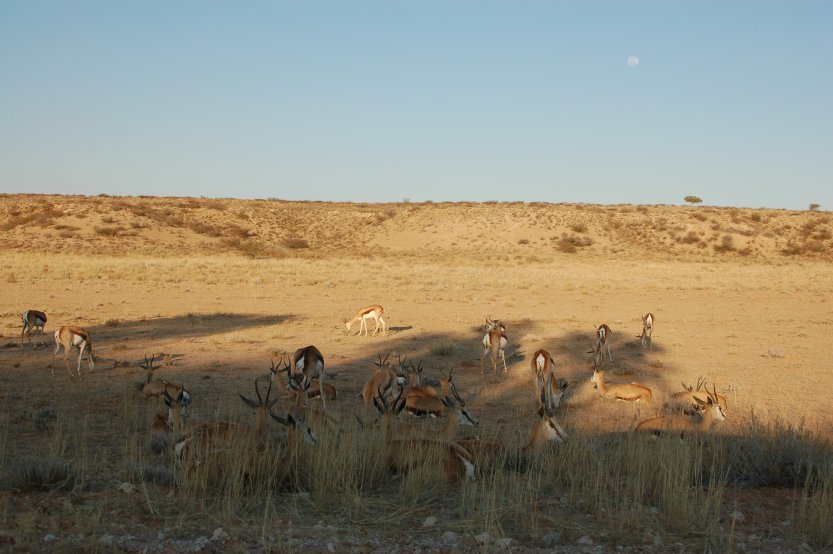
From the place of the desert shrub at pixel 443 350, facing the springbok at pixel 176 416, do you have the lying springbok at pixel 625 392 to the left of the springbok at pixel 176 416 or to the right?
left

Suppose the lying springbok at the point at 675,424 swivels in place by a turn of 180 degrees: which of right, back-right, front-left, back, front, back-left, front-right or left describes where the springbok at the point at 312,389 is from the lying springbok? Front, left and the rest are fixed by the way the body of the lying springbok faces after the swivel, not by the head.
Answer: front

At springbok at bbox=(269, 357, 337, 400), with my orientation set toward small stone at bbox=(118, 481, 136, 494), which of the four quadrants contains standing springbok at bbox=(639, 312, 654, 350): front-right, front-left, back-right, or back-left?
back-left

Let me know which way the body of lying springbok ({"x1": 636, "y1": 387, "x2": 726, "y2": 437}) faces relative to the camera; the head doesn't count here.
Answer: to the viewer's right

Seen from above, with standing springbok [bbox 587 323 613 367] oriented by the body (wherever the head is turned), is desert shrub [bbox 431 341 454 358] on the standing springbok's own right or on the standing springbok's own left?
on the standing springbok's own left

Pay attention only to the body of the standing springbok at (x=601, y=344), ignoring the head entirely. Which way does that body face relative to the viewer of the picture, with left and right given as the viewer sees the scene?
facing away from the viewer

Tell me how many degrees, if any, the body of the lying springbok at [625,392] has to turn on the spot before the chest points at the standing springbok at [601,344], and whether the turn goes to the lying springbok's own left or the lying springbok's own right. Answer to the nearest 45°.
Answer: approximately 90° to the lying springbok's own right

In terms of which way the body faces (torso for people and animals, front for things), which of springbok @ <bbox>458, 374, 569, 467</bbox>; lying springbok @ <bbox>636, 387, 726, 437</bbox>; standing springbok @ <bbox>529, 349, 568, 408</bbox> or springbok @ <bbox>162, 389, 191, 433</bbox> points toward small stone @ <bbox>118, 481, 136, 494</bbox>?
springbok @ <bbox>162, 389, 191, 433</bbox>

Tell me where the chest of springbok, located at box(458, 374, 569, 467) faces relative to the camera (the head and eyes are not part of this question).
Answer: to the viewer's right

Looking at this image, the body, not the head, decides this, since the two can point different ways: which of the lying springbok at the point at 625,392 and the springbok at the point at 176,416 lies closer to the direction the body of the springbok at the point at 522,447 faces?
the lying springbok

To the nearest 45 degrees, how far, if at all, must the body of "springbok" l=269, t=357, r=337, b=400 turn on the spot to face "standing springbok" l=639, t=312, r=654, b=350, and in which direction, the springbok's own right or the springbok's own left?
approximately 135° to the springbok's own right

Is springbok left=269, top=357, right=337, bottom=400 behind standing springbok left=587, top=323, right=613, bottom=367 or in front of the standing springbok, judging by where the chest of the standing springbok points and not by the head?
behind

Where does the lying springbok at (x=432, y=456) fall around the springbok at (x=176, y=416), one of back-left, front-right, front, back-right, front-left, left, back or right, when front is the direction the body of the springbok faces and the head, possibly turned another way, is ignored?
front-left

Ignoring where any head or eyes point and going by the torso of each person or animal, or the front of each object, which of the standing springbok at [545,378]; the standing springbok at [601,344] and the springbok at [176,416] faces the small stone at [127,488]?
the springbok

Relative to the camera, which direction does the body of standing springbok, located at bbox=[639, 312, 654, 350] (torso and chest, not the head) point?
away from the camera
